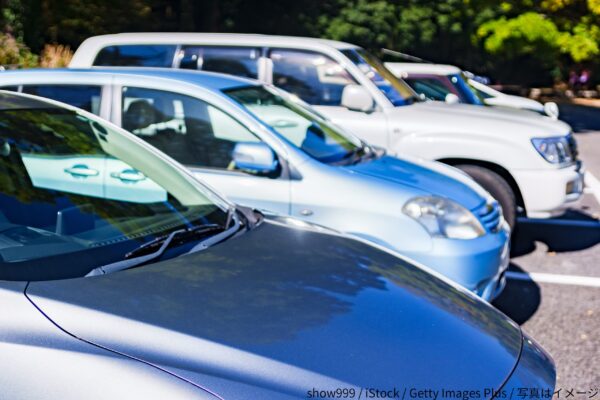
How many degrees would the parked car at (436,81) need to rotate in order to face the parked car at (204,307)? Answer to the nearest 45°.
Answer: approximately 90° to its right

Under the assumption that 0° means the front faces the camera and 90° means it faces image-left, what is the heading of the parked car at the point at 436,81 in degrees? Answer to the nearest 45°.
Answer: approximately 270°

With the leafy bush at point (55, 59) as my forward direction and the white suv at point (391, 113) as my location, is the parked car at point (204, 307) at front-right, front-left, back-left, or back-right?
back-left

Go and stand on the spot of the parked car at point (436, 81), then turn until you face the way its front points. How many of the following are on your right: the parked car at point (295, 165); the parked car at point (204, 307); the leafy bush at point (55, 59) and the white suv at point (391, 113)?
3

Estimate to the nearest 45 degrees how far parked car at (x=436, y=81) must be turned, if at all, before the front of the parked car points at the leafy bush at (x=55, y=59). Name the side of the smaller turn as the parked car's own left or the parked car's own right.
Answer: approximately 135° to the parked car's own left

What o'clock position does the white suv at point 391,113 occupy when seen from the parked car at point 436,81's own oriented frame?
The white suv is roughly at 3 o'clock from the parked car.

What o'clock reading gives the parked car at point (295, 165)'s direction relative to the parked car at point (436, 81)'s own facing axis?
the parked car at point (295, 165) is roughly at 3 o'clock from the parked car at point (436, 81).

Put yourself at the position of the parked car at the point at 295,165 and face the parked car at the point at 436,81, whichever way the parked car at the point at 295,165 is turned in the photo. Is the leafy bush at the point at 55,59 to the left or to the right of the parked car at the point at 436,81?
left
